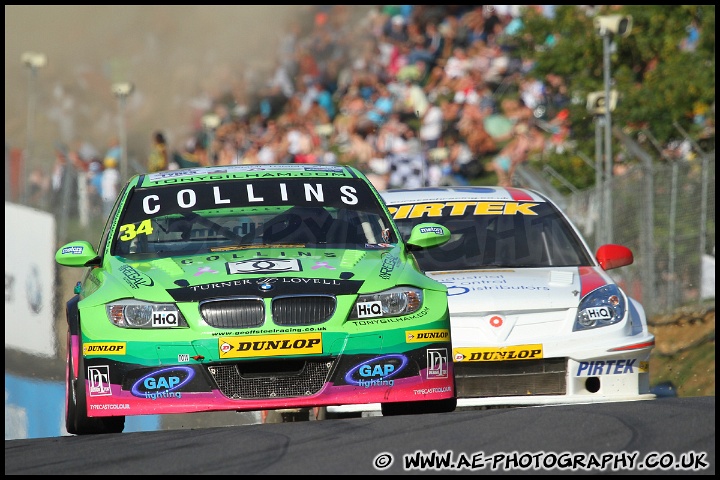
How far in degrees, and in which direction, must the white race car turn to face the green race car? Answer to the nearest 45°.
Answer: approximately 45° to its right

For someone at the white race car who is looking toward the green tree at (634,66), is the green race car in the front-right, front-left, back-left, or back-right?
back-left

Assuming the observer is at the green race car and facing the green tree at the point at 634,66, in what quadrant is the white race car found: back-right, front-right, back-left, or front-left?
front-right

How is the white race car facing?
toward the camera

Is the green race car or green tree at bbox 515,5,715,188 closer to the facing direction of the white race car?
the green race car

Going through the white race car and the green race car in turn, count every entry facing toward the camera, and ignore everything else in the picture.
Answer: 2

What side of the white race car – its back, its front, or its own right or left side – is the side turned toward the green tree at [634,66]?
back

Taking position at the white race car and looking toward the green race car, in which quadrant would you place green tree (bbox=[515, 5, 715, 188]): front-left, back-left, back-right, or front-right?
back-right

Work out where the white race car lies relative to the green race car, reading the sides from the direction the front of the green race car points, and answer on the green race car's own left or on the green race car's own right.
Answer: on the green race car's own left

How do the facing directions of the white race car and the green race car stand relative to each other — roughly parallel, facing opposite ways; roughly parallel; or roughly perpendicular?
roughly parallel

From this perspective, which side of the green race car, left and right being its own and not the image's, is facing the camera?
front
